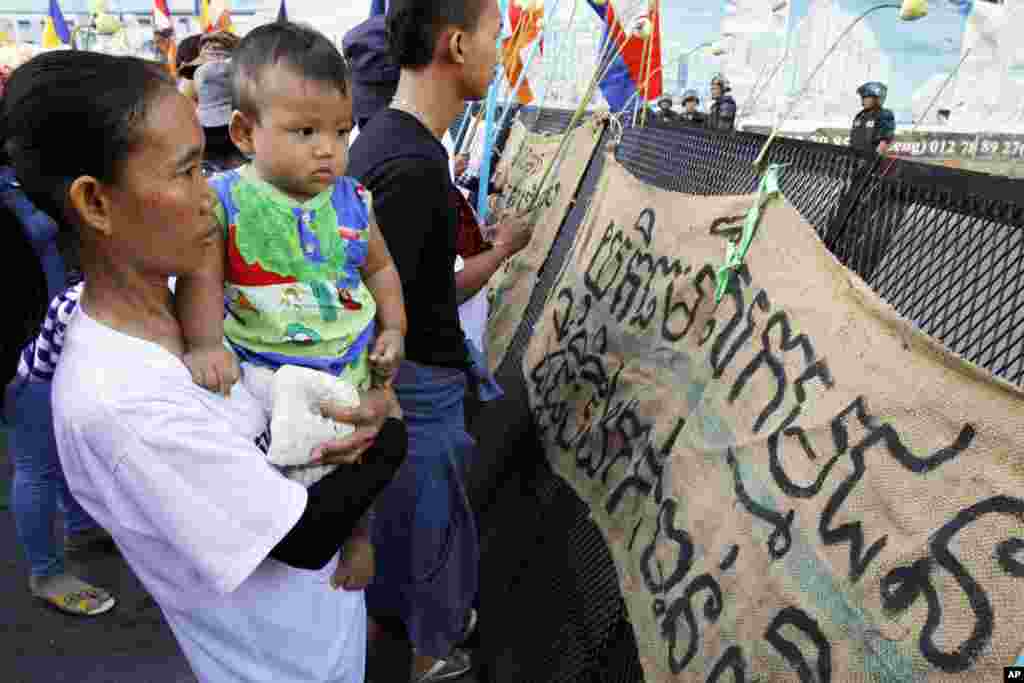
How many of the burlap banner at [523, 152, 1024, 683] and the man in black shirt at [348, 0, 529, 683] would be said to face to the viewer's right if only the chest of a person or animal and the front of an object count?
1

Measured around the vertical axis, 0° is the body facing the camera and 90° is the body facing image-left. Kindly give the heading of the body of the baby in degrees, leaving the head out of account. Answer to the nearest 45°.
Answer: approximately 315°

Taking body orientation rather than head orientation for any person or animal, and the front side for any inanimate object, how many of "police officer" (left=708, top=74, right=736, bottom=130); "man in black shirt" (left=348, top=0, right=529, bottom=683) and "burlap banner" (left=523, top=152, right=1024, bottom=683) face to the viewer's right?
1

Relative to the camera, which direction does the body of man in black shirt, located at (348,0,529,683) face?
to the viewer's right

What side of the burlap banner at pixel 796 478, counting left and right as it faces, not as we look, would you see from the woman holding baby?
front

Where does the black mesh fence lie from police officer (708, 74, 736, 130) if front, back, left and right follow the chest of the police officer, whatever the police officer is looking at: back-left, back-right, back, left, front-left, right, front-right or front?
front-left

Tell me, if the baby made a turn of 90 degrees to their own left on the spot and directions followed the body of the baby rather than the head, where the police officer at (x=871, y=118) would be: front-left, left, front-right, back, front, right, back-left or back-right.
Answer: front

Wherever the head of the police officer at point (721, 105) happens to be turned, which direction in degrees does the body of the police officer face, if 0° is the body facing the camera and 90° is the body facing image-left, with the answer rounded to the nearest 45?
approximately 45°

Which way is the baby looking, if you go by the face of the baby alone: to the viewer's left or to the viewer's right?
to the viewer's right

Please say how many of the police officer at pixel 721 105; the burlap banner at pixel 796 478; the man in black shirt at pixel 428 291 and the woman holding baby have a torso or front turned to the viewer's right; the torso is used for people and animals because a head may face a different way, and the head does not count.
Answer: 2

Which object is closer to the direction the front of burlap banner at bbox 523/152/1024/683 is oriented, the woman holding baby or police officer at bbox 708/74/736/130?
the woman holding baby

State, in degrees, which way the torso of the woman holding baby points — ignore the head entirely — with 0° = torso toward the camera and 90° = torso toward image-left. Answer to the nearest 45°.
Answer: approximately 270°

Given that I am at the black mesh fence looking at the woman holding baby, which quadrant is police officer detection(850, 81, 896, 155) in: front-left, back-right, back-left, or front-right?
back-right
